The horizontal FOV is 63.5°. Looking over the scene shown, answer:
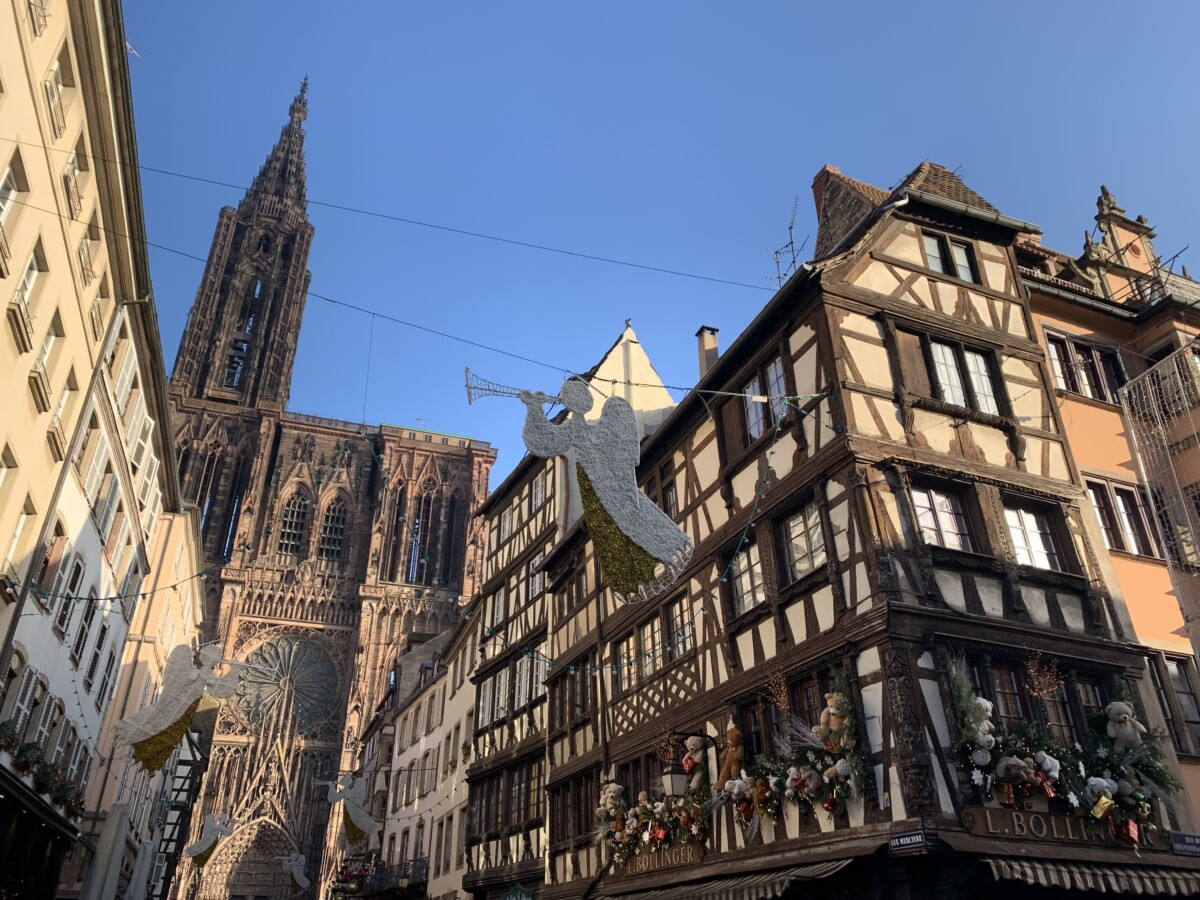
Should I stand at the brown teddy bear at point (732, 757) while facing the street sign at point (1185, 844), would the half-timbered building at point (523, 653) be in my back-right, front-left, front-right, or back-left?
back-left

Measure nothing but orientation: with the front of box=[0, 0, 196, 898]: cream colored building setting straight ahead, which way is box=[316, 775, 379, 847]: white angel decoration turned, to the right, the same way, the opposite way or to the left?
the opposite way

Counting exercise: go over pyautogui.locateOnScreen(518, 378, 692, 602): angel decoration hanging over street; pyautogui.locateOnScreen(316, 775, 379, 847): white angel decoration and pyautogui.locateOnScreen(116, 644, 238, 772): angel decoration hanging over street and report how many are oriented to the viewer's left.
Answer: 2

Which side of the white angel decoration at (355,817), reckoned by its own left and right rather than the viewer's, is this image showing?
left

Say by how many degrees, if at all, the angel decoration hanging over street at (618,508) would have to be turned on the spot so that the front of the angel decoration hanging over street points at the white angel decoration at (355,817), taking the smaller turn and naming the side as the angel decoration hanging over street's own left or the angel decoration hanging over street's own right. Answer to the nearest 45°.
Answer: approximately 90° to the angel decoration hanging over street's own right

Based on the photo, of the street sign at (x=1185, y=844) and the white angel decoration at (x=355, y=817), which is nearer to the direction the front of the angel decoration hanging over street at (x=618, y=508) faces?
the white angel decoration

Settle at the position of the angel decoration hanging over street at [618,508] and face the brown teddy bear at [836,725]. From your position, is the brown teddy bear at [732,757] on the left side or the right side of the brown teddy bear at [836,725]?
left

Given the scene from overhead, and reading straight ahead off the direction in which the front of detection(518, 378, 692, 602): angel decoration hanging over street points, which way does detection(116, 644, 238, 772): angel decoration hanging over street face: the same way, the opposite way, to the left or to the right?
the opposite way

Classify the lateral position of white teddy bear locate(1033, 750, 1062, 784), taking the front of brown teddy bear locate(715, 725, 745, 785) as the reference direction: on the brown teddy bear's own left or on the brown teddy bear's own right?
on the brown teddy bear's own left

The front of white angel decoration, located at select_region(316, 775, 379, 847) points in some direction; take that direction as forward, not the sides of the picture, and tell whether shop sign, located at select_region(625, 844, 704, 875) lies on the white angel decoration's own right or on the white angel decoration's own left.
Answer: on the white angel decoration's own left

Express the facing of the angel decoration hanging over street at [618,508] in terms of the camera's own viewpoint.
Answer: facing to the left of the viewer

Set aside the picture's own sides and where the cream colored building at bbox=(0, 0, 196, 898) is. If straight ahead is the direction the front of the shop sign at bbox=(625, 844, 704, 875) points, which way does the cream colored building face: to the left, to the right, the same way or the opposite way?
the opposite way

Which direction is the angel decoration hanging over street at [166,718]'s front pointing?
to the viewer's right
